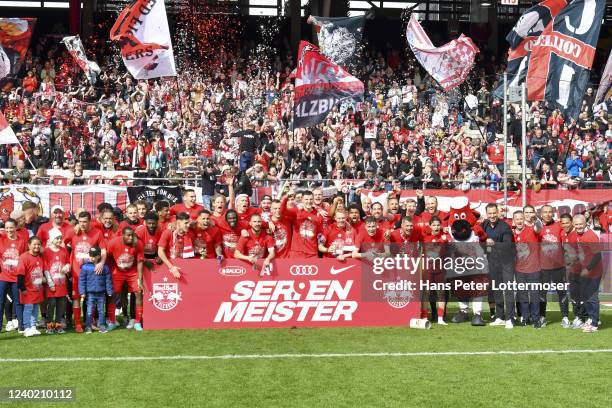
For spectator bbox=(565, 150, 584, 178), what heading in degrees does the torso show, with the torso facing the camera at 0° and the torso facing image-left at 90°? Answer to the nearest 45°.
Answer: approximately 0°

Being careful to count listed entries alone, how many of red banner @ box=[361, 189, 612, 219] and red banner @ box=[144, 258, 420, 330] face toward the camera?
2

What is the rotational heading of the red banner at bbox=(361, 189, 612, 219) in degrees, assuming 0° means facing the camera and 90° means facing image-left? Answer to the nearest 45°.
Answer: approximately 0°

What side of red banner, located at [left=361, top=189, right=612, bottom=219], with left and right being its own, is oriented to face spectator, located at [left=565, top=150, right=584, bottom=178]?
back

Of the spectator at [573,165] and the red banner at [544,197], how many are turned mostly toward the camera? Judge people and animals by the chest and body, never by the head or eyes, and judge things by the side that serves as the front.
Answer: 2

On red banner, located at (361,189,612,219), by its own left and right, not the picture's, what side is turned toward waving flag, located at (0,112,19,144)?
right

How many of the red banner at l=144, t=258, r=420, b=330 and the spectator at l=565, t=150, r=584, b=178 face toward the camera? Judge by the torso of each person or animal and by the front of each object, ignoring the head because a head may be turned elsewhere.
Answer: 2
